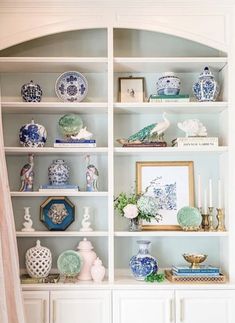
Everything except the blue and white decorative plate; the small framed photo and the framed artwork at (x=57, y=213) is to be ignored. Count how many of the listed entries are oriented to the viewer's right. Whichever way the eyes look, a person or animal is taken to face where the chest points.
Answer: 0

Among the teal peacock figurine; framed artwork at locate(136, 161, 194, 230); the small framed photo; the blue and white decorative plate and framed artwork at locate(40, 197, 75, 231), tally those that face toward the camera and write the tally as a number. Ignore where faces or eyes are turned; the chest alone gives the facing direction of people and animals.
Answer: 4

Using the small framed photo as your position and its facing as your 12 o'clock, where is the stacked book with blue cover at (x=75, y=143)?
The stacked book with blue cover is roughly at 2 o'clock from the small framed photo.

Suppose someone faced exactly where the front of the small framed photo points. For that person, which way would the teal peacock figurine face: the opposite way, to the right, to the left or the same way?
to the left

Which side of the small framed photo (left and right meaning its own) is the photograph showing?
front

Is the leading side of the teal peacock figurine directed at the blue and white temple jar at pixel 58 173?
no

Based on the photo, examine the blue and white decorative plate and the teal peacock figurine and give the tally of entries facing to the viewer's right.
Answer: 1

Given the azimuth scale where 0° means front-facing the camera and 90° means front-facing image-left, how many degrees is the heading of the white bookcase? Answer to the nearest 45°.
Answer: approximately 0°

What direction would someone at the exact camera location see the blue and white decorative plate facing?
facing the viewer

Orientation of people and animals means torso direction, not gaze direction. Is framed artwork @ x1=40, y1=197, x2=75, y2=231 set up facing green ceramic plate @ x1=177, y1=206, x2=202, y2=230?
no

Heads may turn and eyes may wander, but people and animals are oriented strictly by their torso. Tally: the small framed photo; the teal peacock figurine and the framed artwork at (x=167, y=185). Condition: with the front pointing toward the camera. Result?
2

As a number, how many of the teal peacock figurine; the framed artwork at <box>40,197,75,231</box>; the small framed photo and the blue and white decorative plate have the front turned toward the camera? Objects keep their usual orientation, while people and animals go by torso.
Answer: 3

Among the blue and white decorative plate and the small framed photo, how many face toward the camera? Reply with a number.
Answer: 2

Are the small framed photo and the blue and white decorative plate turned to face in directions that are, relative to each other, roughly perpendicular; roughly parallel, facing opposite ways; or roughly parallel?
roughly parallel

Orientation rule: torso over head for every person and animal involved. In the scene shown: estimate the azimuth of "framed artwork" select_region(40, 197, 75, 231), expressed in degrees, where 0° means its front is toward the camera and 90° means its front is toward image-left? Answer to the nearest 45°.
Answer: approximately 0°
